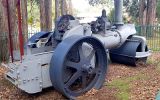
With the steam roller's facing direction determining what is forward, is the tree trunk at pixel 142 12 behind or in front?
in front

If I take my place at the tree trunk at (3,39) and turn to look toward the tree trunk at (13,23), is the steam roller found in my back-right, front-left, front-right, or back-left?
back-right

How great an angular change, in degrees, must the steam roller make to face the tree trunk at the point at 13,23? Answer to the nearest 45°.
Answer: approximately 90° to its left

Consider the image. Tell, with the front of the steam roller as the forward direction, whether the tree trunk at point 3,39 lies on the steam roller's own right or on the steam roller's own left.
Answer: on the steam roller's own left

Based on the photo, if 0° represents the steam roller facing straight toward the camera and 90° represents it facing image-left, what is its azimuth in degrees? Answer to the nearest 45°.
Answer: approximately 225°
